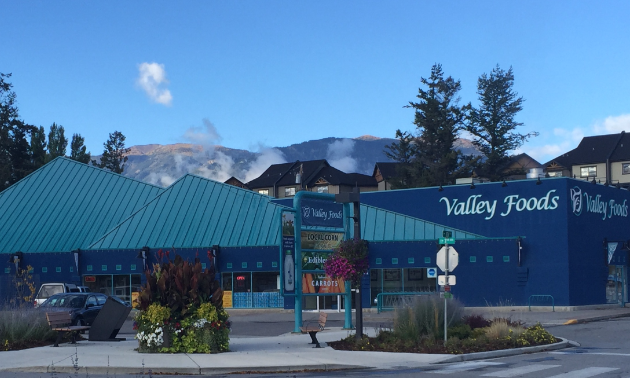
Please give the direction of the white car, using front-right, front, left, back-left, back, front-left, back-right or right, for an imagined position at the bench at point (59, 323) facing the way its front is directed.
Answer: back-left

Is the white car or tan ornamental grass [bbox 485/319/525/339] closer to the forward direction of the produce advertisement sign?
the tan ornamental grass

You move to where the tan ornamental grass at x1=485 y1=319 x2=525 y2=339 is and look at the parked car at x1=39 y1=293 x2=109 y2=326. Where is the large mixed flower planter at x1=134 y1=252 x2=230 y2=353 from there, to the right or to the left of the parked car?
left

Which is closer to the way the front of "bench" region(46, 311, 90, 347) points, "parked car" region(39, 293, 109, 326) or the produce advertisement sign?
the produce advertisement sign

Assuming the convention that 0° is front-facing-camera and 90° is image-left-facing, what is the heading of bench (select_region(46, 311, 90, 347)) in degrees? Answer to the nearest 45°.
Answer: approximately 315°

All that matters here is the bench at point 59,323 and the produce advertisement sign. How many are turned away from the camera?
0

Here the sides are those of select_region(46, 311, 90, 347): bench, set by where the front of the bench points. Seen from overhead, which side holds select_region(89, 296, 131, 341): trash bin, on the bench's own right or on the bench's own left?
on the bench's own left

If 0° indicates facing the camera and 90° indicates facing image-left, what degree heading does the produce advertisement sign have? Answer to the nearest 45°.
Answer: approximately 0°

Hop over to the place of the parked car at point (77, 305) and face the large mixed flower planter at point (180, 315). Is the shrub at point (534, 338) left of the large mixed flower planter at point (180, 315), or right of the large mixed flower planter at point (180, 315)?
left

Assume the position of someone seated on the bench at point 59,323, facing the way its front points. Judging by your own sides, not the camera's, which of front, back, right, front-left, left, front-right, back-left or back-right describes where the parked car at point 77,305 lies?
back-left
